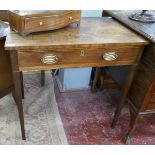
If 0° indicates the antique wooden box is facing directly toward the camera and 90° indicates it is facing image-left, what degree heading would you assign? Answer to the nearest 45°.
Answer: approximately 315°

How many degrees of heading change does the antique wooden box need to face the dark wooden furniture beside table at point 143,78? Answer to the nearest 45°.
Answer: approximately 45° to its left
